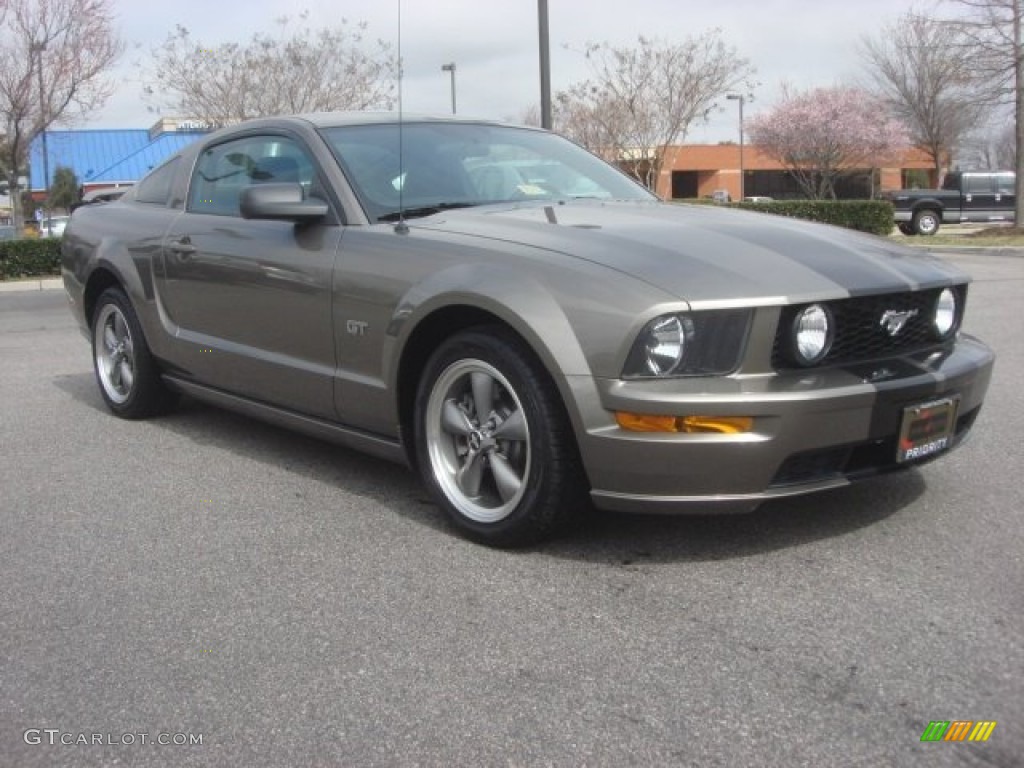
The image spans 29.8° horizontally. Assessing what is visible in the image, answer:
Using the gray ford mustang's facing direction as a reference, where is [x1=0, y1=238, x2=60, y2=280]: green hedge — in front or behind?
behind

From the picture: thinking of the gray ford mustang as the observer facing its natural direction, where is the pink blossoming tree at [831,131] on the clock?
The pink blossoming tree is roughly at 8 o'clock from the gray ford mustang.

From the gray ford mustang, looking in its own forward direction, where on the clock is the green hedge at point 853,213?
The green hedge is roughly at 8 o'clock from the gray ford mustang.

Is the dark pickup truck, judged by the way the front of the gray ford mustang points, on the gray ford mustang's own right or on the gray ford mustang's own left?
on the gray ford mustang's own left

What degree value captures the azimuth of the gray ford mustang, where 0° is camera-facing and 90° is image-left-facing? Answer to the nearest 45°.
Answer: approximately 315°

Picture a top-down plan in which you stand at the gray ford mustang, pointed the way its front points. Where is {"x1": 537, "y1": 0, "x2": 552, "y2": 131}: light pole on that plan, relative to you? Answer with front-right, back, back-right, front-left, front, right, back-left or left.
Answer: back-left
